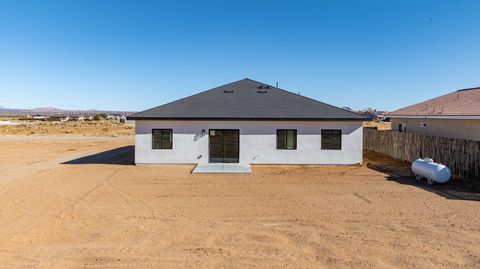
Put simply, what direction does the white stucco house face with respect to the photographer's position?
facing away from the viewer

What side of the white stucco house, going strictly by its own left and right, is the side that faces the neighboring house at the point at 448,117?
right

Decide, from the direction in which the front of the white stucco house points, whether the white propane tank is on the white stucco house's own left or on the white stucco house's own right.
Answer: on the white stucco house's own right

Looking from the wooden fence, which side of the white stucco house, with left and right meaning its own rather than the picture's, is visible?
right

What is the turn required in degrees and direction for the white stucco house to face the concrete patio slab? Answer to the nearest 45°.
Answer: approximately 135° to its left
